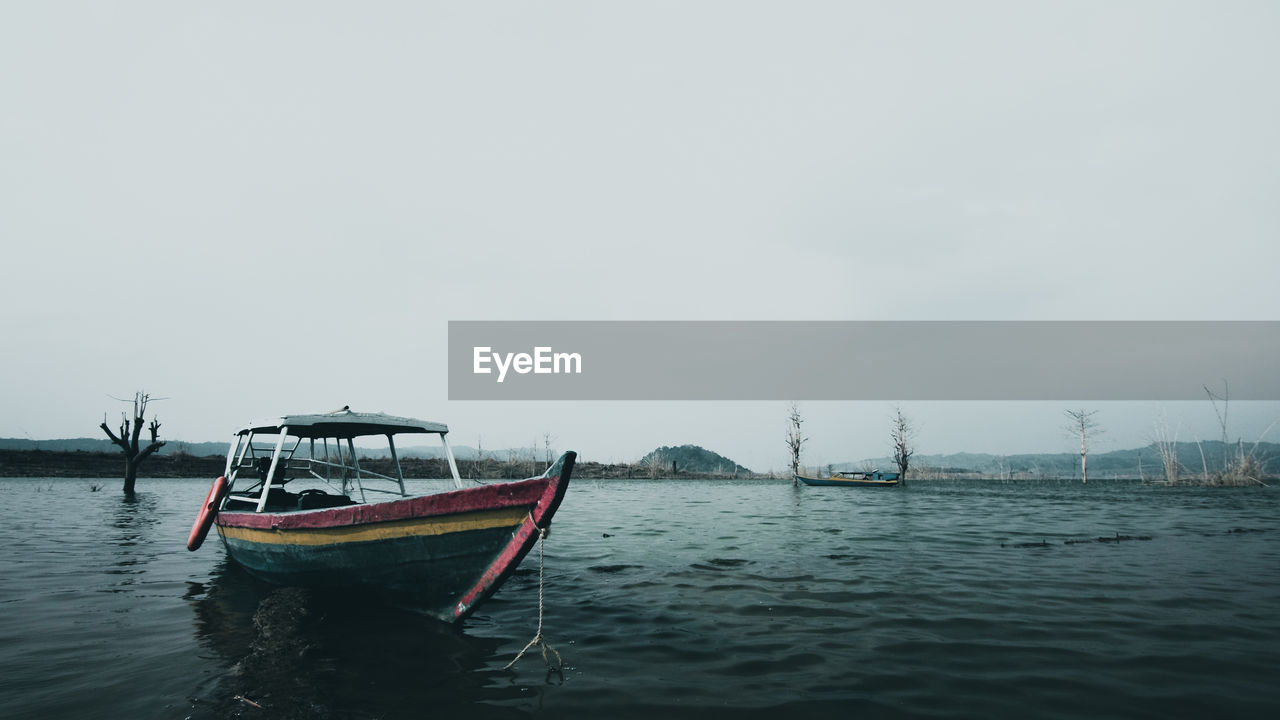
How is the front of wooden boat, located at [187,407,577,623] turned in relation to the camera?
facing the viewer and to the right of the viewer

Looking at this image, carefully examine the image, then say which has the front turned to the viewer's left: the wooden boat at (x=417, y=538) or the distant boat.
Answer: the distant boat

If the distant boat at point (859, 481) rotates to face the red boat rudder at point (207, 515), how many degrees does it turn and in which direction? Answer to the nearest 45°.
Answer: approximately 90° to its left

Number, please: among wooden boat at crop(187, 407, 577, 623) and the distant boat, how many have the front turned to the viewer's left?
1

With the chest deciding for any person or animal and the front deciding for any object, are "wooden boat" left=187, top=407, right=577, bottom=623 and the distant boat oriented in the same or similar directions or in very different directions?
very different directions

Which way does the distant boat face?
to the viewer's left

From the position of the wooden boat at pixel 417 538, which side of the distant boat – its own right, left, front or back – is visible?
left

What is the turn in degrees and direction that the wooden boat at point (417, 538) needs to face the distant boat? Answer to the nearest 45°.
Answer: approximately 90° to its left
